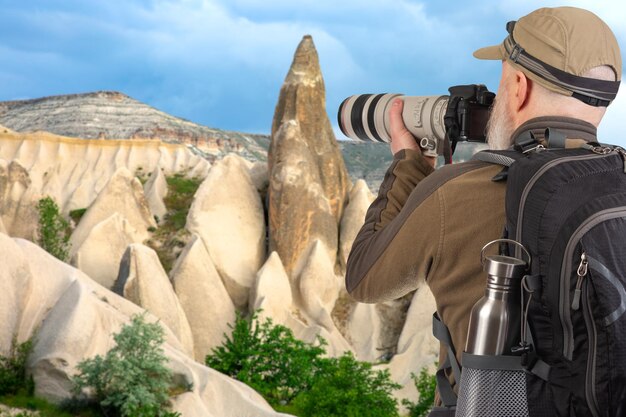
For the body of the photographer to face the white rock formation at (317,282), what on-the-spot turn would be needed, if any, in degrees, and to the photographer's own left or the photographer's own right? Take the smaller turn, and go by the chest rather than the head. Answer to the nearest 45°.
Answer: approximately 45° to the photographer's own right

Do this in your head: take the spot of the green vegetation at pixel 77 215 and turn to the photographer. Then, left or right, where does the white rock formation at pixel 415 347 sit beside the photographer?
left

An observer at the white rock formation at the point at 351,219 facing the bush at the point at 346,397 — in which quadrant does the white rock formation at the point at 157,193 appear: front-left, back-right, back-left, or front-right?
back-right

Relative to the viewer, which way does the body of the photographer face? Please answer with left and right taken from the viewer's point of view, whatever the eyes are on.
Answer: facing away from the viewer and to the left of the viewer

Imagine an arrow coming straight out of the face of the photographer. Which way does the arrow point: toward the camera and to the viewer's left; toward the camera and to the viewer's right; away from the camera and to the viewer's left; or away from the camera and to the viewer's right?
away from the camera and to the viewer's left

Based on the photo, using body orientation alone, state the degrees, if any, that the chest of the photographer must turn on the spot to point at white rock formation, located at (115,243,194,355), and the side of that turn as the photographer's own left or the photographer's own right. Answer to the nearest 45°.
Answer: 0° — they already face it
